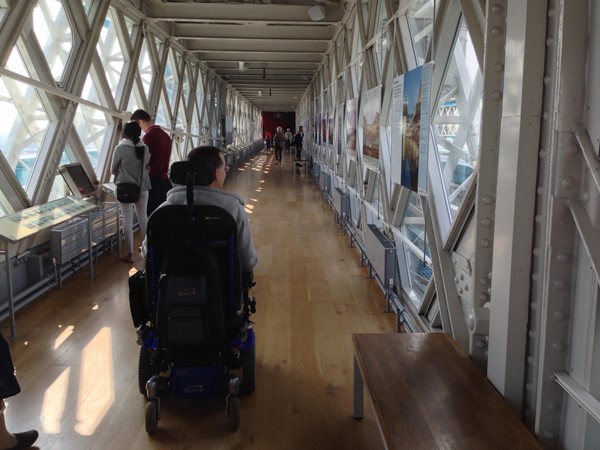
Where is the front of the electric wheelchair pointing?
away from the camera

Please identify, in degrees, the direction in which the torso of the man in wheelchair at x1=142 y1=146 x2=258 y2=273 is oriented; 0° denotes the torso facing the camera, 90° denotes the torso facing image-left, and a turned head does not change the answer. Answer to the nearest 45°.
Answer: approximately 180°

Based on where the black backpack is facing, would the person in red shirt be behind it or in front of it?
behind

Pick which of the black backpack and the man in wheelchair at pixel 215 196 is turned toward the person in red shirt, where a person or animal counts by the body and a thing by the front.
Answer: the man in wheelchair

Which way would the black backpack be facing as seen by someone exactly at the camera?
facing the viewer

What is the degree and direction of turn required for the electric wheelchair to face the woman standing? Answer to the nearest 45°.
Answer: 0° — it already faces them

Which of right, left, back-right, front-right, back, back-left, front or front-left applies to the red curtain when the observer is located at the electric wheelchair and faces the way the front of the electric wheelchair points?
front

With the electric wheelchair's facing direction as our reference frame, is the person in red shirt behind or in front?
in front

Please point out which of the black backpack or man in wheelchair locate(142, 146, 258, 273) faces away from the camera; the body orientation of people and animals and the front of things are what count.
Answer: the man in wheelchair

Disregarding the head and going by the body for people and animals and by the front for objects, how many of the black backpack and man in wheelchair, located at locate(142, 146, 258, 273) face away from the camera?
1

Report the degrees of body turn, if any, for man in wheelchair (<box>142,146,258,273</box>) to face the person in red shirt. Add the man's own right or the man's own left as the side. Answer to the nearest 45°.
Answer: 0° — they already face them

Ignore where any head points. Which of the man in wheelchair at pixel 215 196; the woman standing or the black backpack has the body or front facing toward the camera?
the black backpack

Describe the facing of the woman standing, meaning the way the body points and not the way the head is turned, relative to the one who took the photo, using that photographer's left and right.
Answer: facing away from the viewer and to the left of the viewer

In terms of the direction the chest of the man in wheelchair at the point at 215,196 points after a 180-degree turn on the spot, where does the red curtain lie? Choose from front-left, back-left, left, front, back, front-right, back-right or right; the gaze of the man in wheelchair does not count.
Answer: back
